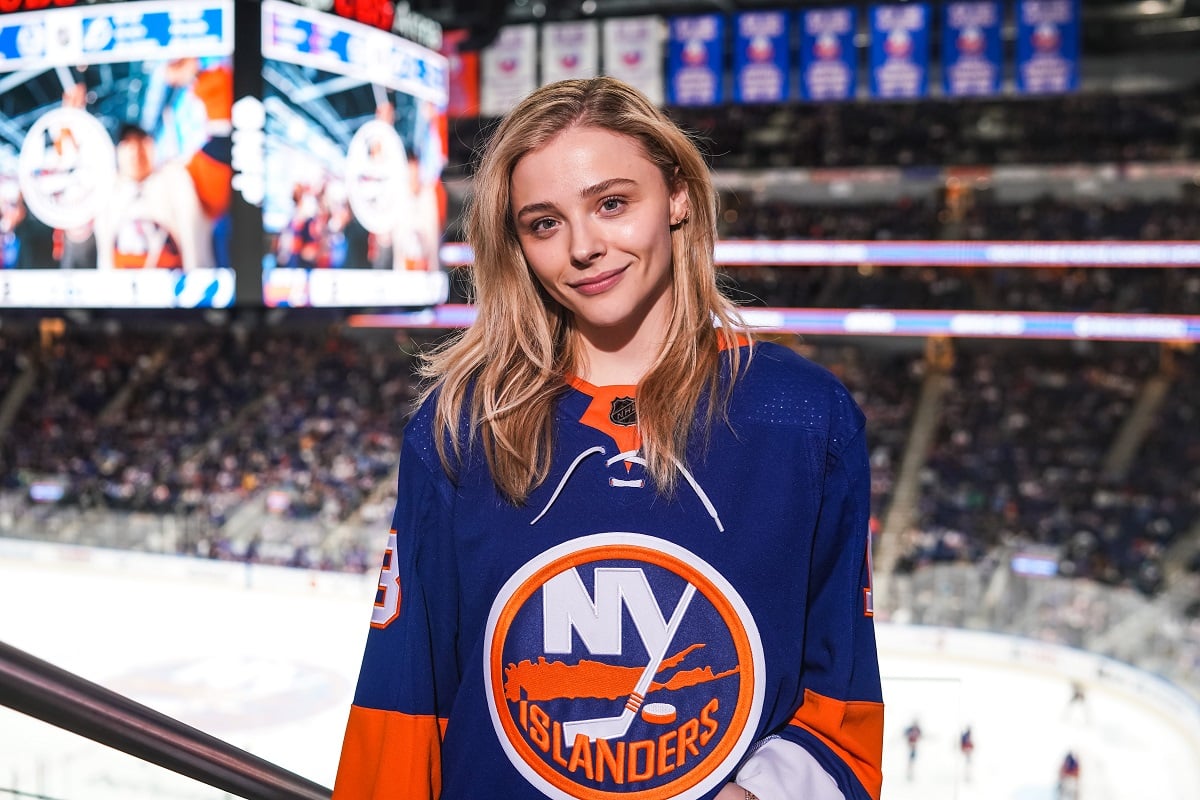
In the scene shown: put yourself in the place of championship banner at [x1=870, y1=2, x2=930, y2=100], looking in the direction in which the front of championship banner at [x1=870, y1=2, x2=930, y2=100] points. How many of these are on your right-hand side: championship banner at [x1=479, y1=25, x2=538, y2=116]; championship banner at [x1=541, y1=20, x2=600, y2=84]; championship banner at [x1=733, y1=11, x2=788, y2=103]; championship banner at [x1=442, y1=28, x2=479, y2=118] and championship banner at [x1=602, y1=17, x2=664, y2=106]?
5

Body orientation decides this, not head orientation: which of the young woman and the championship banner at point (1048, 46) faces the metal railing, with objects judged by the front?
the championship banner

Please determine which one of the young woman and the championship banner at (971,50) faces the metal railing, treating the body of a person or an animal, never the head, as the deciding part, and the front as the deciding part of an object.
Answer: the championship banner

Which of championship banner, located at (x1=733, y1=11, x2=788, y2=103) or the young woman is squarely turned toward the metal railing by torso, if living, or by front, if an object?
the championship banner

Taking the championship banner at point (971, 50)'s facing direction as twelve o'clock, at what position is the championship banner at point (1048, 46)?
the championship banner at point (1048, 46) is roughly at 10 o'clock from the championship banner at point (971, 50).

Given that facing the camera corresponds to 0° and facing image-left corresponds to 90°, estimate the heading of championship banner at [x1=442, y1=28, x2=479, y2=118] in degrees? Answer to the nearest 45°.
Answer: approximately 0°

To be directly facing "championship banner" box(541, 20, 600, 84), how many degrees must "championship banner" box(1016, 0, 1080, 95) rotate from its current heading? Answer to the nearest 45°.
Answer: approximately 90° to its right

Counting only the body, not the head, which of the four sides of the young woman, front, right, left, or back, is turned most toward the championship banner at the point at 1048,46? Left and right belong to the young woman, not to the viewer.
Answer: back

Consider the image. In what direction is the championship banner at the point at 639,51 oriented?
toward the camera

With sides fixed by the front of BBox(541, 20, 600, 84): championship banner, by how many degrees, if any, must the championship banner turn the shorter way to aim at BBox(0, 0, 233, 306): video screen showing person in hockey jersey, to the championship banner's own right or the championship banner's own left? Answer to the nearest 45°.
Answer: approximately 45° to the championship banner's own right

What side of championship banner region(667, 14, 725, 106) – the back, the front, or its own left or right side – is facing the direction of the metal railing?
front

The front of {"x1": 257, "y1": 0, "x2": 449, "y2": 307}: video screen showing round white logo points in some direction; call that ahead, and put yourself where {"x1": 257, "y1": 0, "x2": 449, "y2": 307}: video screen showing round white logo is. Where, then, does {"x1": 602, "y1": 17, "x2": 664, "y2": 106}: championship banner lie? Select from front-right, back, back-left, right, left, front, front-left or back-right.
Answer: left

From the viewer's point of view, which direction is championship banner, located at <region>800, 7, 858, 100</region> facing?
toward the camera

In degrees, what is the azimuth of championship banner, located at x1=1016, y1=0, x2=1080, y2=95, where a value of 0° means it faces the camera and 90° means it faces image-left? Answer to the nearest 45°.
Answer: approximately 0°
